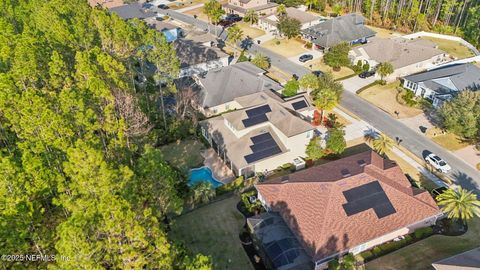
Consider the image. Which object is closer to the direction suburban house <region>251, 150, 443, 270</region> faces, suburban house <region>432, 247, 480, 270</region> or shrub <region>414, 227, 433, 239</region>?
the shrub

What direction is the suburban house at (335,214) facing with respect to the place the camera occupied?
facing away from the viewer and to the right of the viewer

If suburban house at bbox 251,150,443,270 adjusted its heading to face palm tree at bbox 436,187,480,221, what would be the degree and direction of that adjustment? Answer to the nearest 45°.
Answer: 0° — it already faces it

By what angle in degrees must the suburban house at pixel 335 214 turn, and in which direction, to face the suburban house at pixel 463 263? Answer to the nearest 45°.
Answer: approximately 45° to its right

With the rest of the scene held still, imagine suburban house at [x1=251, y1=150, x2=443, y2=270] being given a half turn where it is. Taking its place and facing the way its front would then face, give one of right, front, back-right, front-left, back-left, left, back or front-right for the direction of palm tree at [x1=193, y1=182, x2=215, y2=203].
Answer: front-right

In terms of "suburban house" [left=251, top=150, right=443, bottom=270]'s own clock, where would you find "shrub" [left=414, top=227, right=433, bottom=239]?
The shrub is roughly at 1 o'clock from the suburban house.
